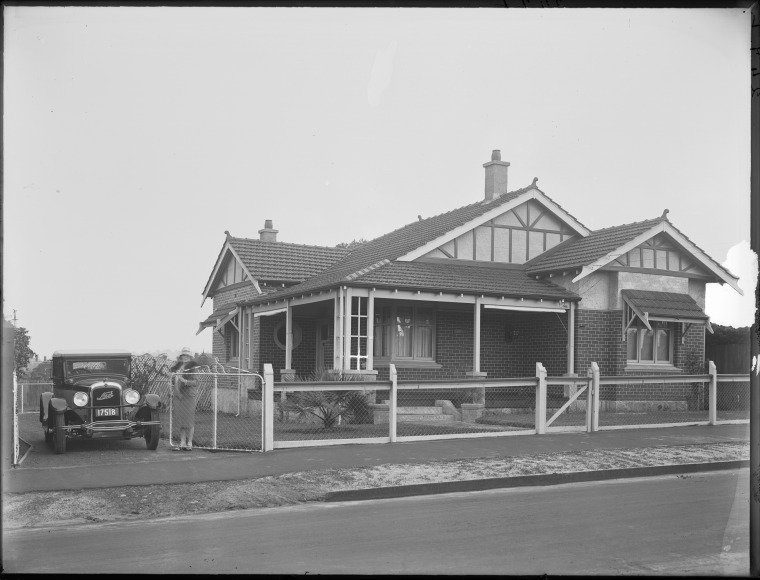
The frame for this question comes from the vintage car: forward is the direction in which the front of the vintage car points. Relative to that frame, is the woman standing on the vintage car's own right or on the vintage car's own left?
on the vintage car's own left

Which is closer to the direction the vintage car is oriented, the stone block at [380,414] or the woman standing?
the woman standing

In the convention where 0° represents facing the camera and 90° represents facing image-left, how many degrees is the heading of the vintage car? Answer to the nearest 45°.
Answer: approximately 0°

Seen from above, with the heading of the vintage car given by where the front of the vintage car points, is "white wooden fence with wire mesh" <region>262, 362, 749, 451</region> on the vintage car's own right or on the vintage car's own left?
on the vintage car's own left
